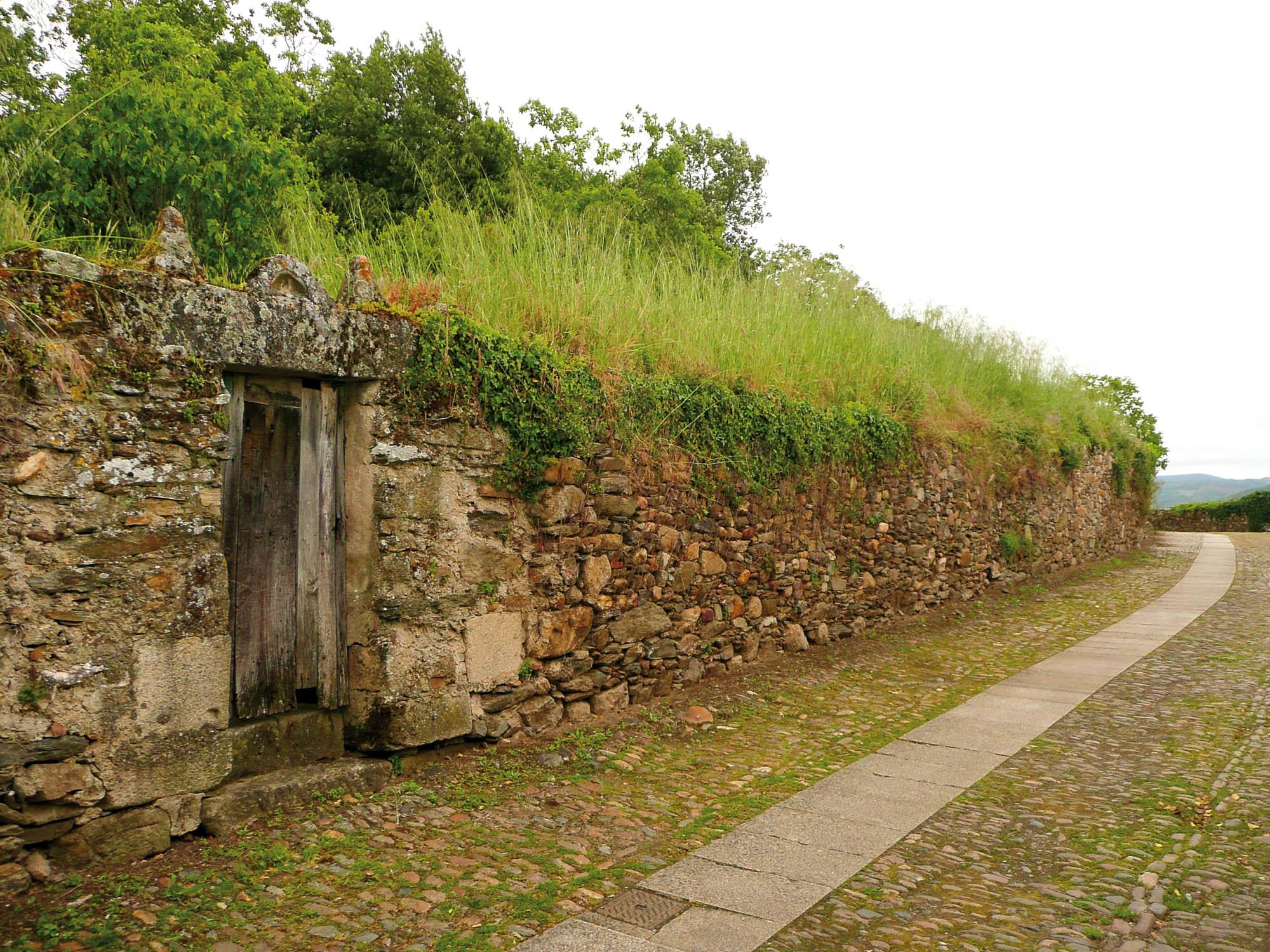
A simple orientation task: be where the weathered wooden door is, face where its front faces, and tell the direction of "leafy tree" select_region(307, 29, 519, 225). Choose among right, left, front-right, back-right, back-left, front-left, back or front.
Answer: back-left

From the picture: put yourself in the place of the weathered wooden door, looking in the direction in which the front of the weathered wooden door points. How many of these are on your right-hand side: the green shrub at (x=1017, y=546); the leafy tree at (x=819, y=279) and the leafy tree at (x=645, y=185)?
0

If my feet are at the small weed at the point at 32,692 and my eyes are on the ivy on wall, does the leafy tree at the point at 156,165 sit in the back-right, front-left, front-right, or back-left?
front-left

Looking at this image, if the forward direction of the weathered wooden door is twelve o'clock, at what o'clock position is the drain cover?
The drain cover is roughly at 12 o'clock from the weathered wooden door.

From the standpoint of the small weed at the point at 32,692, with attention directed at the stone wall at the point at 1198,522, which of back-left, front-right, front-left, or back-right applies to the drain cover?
front-right

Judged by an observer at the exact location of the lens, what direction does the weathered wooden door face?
facing the viewer and to the right of the viewer

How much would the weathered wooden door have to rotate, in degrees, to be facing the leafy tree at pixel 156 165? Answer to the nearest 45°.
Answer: approximately 135° to its left

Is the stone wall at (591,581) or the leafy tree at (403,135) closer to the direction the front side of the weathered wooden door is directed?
the stone wall

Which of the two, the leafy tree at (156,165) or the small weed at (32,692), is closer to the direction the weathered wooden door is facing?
the small weed

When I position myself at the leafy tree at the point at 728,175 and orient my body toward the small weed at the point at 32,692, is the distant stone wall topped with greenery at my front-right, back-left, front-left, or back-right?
back-left

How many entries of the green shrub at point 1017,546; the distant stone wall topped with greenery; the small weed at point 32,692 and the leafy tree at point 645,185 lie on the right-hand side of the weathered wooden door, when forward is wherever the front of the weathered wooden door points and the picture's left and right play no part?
1

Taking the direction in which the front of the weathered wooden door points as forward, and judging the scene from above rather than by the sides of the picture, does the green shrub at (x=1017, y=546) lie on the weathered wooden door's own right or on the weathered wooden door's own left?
on the weathered wooden door's own left

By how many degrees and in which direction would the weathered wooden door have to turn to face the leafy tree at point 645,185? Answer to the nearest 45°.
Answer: approximately 90° to its left

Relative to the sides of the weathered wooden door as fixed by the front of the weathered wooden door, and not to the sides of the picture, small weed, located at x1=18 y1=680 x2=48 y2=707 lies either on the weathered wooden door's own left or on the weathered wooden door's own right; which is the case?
on the weathered wooden door's own right

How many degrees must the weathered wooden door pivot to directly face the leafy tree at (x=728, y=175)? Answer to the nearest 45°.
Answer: approximately 90° to its left

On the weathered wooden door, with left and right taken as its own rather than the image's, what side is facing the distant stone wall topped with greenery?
left
